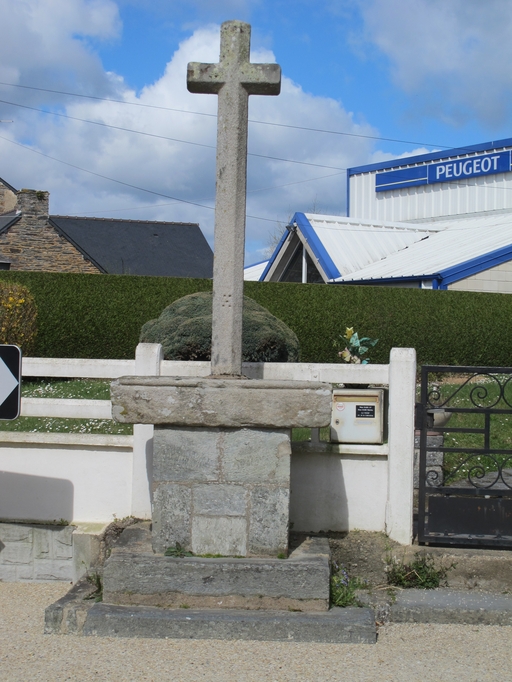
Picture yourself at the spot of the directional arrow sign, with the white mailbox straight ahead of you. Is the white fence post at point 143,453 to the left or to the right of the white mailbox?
left

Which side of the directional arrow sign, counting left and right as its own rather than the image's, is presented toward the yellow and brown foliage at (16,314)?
back

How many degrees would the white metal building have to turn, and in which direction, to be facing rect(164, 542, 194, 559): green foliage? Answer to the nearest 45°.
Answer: approximately 45° to its left

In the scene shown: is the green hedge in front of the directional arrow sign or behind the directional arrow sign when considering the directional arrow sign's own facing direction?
behind

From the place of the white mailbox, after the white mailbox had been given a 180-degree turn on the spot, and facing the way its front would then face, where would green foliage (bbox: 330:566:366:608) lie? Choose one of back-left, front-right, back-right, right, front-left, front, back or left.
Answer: back

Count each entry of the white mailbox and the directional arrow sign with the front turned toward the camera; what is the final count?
2

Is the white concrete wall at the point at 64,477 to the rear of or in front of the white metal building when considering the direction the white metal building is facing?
in front

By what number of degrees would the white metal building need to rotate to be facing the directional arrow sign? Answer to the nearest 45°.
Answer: approximately 45° to its left

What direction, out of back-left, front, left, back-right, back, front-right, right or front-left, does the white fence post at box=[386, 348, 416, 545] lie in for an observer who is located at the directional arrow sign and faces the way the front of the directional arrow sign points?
left

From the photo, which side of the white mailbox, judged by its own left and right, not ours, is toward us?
front
